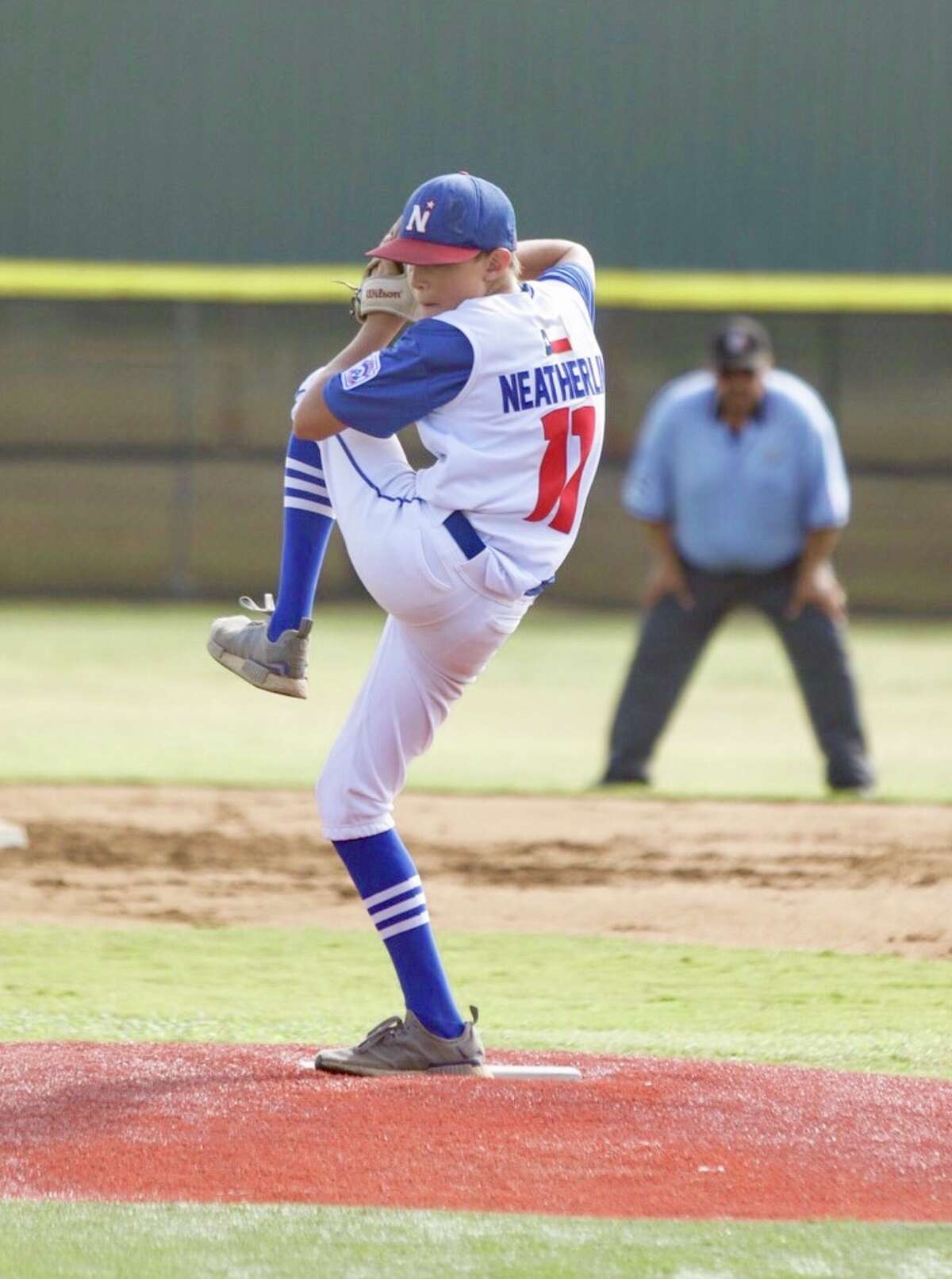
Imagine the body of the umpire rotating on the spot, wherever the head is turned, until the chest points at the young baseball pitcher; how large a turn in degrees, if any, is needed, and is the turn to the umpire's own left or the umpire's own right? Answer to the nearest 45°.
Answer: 0° — they already face them

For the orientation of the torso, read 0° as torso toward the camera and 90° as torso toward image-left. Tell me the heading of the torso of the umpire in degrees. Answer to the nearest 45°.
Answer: approximately 0°

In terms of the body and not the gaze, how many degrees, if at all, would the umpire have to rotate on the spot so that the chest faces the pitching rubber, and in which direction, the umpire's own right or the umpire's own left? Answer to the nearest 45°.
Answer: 0° — they already face it
